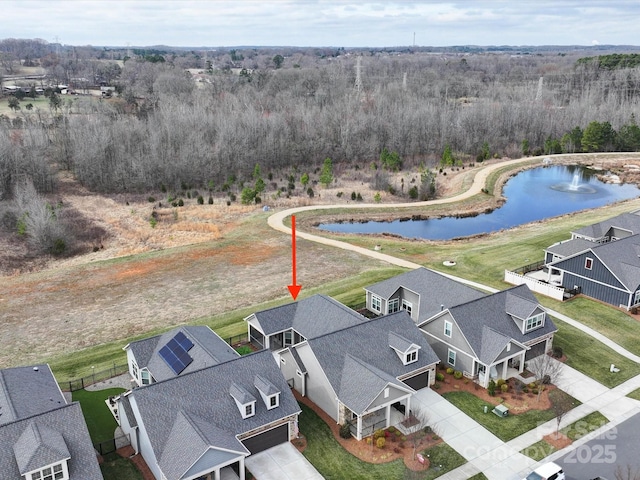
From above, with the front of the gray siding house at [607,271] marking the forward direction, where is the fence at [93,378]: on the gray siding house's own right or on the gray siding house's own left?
on the gray siding house's own right

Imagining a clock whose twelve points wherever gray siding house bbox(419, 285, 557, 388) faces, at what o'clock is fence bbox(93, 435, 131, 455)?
The fence is roughly at 3 o'clock from the gray siding house.

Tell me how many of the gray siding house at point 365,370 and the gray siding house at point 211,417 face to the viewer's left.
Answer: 0

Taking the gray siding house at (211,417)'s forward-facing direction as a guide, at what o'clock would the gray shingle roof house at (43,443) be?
the gray shingle roof house at (43,443) is roughly at 4 o'clock from the gray siding house at (211,417).

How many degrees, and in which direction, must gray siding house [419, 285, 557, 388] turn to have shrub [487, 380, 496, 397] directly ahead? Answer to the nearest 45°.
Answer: approximately 45° to its right

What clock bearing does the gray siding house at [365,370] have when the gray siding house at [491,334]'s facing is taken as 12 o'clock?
the gray siding house at [365,370] is roughly at 3 o'clock from the gray siding house at [491,334].

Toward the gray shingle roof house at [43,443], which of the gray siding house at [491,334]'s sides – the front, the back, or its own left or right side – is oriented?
right

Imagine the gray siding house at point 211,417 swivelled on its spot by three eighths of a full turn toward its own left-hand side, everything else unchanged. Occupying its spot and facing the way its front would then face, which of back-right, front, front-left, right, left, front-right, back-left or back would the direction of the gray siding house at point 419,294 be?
front-right

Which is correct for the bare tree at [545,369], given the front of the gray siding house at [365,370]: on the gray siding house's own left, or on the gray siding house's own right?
on the gray siding house's own left

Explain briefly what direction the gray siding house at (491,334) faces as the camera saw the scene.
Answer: facing the viewer and to the right of the viewer

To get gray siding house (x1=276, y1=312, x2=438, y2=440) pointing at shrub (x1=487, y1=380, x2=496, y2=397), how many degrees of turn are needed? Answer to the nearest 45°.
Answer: approximately 45° to its left

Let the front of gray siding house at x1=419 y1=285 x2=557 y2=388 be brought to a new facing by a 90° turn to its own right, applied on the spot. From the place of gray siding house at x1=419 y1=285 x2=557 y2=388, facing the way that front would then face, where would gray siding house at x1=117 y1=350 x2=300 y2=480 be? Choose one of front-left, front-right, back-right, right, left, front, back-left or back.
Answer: front
